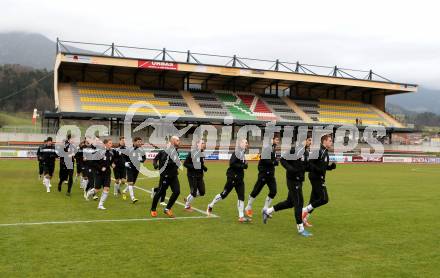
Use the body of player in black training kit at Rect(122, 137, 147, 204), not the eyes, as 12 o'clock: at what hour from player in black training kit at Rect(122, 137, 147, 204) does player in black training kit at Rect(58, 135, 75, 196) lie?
player in black training kit at Rect(58, 135, 75, 196) is roughly at 6 o'clock from player in black training kit at Rect(122, 137, 147, 204).

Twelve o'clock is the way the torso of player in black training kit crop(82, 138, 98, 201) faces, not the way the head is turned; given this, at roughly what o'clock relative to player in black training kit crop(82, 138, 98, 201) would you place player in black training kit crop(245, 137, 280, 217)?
player in black training kit crop(245, 137, 280, 217) is roughly at 12 o'clock from player in black training kit crop(82, 138, 98, 201).

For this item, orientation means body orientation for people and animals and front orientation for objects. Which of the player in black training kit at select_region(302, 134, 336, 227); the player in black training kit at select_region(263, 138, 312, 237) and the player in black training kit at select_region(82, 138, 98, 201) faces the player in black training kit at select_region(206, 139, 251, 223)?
the player in black training kit at select_region(82, 138, 98, 201)

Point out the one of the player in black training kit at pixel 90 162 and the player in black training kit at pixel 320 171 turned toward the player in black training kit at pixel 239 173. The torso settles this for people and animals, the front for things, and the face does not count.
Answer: the player in black training kit at pixel 90 162

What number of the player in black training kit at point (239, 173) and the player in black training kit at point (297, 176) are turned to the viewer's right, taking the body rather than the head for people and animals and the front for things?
2

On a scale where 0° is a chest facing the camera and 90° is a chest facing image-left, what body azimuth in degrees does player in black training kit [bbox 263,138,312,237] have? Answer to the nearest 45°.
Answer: approximately 270°

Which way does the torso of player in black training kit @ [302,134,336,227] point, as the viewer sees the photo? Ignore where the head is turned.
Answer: to the viewer's right
